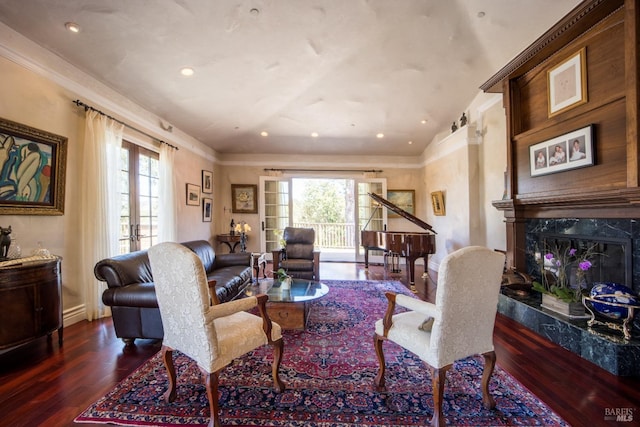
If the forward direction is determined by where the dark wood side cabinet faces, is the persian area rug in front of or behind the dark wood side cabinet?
in front

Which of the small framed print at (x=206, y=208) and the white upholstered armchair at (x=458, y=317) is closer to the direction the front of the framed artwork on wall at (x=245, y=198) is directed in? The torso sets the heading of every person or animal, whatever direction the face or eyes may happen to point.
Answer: the white upholstered armchair

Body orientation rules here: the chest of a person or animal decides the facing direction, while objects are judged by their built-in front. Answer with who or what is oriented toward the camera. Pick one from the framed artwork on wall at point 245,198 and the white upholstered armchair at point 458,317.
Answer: the framed artwork on wall

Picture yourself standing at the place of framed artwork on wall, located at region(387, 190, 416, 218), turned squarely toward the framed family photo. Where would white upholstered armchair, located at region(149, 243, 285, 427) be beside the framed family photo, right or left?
right

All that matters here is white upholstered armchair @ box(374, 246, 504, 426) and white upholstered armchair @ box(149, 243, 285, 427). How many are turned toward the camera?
0

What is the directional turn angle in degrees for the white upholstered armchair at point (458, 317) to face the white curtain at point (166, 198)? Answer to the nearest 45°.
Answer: approximately 45° to its left

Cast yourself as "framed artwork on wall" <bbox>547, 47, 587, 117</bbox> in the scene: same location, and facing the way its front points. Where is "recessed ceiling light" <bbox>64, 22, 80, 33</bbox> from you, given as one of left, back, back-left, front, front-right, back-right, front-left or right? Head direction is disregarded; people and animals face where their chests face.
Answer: front

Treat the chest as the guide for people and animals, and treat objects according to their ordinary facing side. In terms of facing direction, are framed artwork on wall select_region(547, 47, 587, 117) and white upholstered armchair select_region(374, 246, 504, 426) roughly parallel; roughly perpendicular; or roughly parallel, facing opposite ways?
roughly perpendicular

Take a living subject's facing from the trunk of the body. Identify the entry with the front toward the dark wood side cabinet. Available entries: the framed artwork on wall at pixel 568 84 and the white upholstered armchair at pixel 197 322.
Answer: the framed artwork on wall

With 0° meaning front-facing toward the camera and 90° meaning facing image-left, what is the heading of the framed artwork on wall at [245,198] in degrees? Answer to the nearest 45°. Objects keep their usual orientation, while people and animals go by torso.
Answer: approximately 0°

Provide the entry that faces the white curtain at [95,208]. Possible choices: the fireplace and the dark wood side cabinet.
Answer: the fireplace

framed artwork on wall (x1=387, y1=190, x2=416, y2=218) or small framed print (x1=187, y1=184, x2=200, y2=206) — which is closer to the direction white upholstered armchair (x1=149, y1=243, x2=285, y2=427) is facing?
the framed artwork on wall

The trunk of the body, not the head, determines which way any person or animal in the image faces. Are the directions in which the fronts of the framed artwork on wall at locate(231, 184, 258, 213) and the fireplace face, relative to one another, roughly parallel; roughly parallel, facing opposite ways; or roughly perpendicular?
roughly perpendicular

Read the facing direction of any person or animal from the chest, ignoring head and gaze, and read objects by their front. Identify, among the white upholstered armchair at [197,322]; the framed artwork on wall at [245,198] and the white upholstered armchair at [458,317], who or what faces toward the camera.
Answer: the framed artwork on wall

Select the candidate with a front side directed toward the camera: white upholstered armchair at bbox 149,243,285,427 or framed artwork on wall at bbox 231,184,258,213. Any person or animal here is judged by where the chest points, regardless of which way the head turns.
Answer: the framed artwork on wall

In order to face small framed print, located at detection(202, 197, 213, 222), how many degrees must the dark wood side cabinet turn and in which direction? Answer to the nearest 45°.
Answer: approximately 90° to its left

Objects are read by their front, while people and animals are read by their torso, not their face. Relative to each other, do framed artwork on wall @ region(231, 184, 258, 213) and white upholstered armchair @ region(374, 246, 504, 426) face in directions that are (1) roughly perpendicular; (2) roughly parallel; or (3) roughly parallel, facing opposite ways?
roughly parallel, facing opposite ways

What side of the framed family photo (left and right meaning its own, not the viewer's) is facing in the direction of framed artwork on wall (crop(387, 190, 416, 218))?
right
